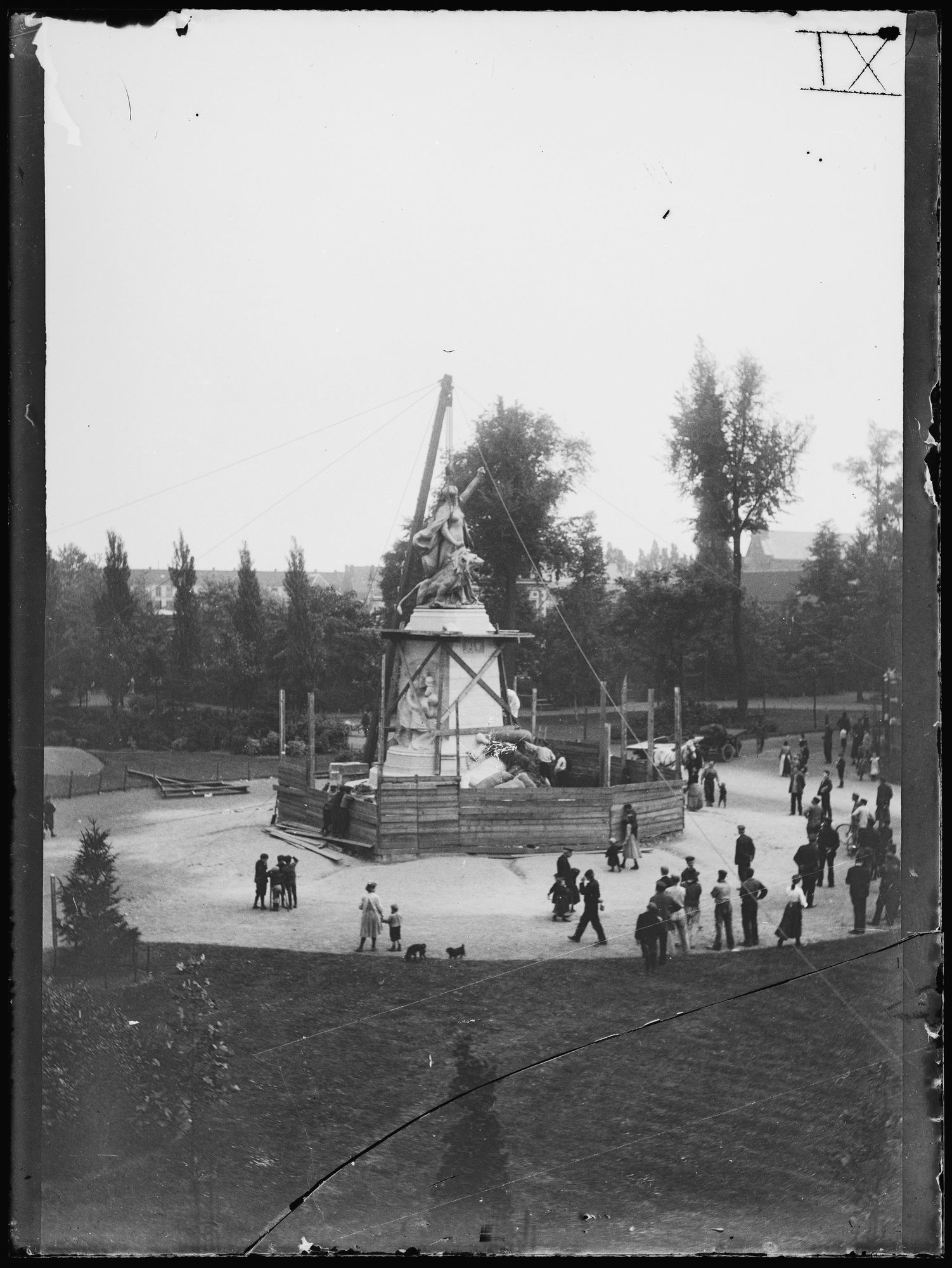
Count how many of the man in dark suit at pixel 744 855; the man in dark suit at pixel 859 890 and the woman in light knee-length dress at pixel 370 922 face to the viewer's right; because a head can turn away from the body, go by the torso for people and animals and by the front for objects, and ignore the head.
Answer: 0

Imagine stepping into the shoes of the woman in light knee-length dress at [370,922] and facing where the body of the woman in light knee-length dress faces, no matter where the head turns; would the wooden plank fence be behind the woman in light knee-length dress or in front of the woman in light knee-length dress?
in front

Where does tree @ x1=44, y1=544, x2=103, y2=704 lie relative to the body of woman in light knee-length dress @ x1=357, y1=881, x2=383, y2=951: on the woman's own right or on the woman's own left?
on the woman's own left

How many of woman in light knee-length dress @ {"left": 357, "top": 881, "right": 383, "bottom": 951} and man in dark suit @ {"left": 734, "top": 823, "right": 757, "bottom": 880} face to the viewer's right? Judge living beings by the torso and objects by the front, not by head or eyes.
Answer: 0

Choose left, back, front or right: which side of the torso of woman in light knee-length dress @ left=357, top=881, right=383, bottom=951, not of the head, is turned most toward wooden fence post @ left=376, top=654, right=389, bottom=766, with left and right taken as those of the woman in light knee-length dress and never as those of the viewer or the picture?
front

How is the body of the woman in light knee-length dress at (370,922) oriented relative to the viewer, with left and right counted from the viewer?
facing away from the viewer

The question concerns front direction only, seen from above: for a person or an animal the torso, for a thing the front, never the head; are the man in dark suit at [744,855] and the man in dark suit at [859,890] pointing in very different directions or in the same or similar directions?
same or similar directions

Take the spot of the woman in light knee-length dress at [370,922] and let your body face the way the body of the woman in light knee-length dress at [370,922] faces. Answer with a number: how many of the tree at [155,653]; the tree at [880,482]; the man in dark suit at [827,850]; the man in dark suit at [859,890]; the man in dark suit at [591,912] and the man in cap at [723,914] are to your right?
5

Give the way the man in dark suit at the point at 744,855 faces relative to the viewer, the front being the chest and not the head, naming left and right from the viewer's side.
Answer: facing away from the viewer and to the left of the viewer

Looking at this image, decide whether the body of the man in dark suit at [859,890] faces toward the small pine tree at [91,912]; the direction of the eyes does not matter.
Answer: no

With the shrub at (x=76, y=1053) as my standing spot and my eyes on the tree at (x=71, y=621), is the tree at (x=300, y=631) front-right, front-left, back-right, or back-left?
front-right

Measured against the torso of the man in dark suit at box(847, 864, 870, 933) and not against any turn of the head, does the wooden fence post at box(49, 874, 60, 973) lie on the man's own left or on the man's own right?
on the man's own left
